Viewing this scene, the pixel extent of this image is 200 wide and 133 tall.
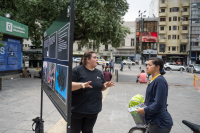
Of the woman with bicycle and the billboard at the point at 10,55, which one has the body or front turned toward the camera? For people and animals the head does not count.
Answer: the billboard

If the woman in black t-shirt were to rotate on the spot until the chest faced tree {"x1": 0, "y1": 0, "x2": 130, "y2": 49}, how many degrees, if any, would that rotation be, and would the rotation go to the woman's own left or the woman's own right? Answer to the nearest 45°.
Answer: approximately 135° to the woman's own left

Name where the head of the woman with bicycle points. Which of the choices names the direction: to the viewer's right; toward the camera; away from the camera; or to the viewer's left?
to the viewer's left

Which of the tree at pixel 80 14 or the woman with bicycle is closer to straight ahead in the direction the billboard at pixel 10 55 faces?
the woman with bicycle

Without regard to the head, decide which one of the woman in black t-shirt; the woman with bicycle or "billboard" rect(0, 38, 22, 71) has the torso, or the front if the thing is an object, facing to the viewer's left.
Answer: the woman with bicycle

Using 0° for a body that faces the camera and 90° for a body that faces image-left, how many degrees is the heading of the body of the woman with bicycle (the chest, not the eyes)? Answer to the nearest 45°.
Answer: approximately 90°

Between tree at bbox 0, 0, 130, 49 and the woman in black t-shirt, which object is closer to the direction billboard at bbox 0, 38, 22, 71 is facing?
the woman in black t-shirt

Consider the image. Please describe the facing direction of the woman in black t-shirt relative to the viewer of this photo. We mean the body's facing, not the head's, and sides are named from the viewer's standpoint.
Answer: facing the viewer and to the right of the viewer

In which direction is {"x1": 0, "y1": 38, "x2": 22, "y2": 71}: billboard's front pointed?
toward the camera

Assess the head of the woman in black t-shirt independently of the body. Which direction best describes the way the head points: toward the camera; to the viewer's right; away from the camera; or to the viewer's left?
to the viewer's right

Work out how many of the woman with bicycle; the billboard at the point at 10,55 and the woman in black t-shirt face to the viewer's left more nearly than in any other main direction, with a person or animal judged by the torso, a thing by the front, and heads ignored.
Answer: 1

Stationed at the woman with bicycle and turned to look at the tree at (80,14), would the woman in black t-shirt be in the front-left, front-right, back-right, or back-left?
front-left

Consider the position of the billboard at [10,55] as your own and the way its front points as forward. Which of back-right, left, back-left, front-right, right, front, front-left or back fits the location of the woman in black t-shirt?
front

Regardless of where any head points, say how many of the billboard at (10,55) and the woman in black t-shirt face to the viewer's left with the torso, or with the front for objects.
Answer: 0

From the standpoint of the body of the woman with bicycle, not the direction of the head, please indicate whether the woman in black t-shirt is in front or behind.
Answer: in front
